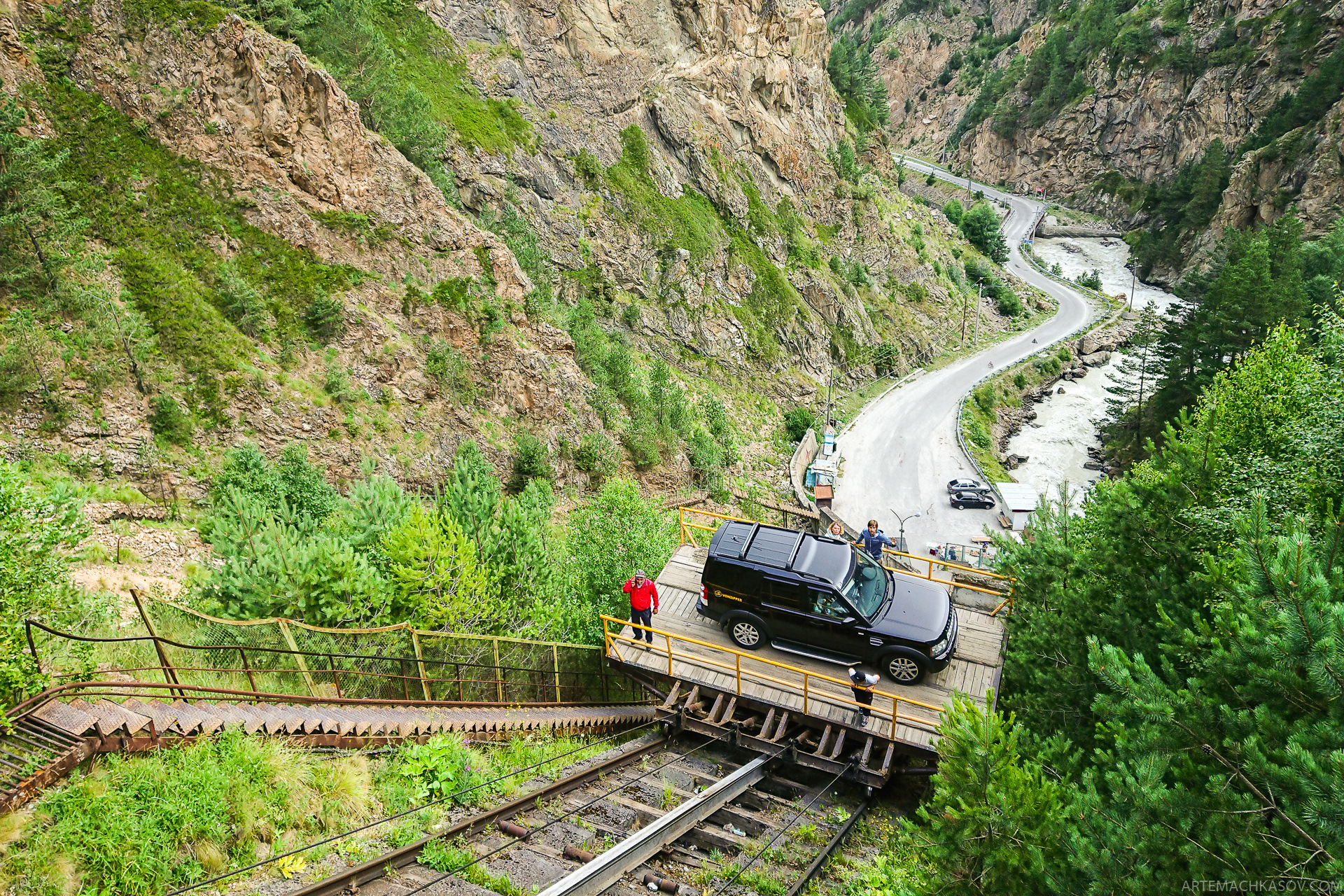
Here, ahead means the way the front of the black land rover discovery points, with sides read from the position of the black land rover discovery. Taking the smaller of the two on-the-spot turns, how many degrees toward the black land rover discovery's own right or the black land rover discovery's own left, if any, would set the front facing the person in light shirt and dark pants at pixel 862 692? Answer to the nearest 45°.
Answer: approximately 45° to the black land rover discovery's own right

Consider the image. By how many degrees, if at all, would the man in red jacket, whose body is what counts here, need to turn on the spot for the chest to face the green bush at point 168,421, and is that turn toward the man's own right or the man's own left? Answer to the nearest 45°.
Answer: approximately 135° to the man's own right

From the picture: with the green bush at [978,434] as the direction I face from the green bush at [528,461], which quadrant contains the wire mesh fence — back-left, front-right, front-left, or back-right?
back-right

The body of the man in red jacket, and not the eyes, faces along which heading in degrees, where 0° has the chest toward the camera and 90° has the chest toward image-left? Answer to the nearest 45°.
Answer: approximately 0°

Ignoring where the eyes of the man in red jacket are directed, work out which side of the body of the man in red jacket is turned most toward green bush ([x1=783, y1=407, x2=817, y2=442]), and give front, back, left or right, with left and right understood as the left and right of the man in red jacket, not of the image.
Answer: back

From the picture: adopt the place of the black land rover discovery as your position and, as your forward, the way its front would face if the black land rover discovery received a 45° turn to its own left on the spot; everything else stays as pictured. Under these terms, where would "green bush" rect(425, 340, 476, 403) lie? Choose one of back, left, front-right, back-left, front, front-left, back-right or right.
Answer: left

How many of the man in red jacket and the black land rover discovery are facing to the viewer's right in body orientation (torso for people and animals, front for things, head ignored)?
1

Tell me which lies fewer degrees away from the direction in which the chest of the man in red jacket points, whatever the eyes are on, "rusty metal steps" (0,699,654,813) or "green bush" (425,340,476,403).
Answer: the rusty metal steps

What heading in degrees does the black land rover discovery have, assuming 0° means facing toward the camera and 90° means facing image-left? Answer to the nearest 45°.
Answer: approximately 270°

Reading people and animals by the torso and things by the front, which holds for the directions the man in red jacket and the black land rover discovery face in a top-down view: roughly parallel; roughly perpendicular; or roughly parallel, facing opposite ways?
roughly perpendicular

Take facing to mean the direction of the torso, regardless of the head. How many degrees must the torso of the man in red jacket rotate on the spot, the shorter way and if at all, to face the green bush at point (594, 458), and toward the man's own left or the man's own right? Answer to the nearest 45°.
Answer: approximately 180°

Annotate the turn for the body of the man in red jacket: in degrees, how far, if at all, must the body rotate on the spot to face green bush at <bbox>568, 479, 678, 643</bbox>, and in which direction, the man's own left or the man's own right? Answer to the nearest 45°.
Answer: approximately 180°

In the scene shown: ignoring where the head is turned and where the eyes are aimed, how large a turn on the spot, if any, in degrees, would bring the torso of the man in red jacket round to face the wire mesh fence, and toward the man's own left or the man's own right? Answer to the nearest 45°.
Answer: approximately 45° to the man's own right

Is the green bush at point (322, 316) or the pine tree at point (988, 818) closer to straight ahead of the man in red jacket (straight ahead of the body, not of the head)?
the pine tree

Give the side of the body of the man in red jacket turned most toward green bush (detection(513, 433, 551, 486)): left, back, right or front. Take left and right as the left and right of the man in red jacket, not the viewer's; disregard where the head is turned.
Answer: back

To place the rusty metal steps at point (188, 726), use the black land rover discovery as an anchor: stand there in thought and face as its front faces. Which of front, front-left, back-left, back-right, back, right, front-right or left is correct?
back-right

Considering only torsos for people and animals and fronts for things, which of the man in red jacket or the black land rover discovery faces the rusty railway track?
the man in red jacket
